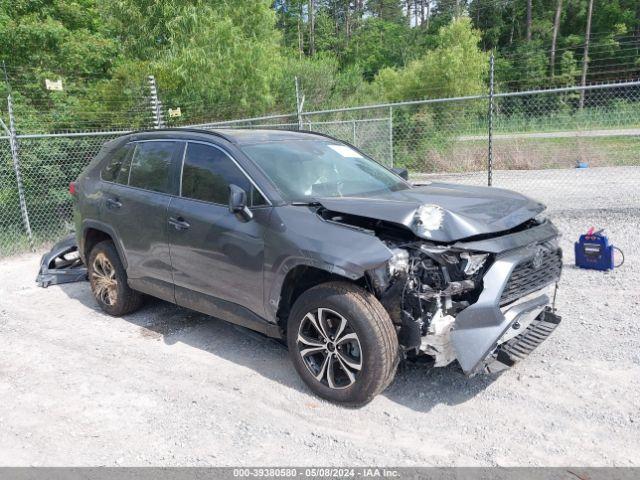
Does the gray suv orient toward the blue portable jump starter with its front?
no

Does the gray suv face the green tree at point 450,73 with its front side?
no

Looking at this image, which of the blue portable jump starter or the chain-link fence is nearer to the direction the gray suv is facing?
the blue portable jump starter

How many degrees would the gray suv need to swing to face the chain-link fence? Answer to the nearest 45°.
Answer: approximately 135° to its left

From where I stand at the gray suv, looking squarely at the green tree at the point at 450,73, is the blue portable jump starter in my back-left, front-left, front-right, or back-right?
front-right

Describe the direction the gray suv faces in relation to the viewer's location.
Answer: facing the viewer and to the right of the viewer
